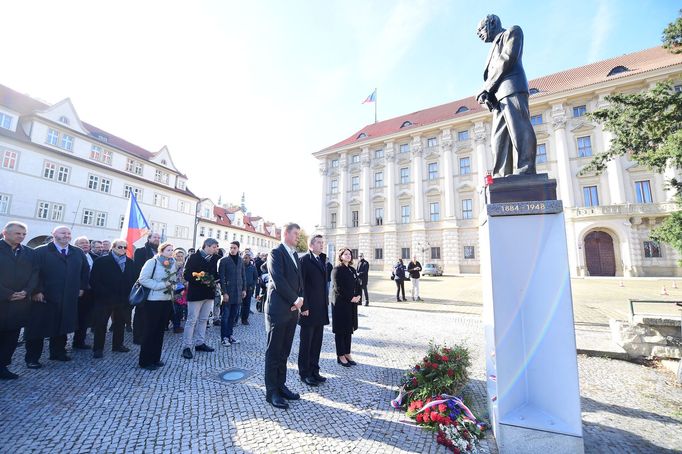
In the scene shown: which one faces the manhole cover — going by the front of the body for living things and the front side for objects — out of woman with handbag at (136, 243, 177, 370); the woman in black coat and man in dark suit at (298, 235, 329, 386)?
the woman with handbag

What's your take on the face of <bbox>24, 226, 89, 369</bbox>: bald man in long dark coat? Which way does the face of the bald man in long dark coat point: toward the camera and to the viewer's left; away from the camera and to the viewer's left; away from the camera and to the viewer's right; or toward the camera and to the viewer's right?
toward the camera and to the viewer's right

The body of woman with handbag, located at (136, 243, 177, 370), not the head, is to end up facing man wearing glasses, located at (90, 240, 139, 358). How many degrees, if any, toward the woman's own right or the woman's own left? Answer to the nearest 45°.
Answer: approximately 180°

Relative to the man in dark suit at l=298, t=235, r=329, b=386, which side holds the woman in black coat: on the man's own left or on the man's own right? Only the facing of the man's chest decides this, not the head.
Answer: on the man's own left

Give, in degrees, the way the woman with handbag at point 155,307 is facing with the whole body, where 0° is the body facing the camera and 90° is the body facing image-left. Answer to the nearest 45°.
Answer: approximately 315°

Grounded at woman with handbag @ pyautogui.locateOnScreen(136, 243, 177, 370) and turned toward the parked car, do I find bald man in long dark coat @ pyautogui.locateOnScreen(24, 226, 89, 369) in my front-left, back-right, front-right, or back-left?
back-left

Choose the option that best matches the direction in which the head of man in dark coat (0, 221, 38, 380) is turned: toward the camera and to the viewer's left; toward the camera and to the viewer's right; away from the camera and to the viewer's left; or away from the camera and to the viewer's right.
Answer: toward the camera and to the viewer's right

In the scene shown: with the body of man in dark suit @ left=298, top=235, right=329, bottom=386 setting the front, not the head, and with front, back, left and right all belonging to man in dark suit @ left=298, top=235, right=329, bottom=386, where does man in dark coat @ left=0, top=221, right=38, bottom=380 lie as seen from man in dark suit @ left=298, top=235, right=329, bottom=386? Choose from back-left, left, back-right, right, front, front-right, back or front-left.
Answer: back-right

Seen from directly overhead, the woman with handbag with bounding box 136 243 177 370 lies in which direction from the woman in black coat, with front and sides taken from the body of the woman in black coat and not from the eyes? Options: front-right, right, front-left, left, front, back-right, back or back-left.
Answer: back-right
